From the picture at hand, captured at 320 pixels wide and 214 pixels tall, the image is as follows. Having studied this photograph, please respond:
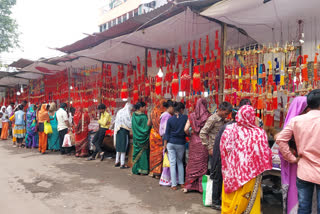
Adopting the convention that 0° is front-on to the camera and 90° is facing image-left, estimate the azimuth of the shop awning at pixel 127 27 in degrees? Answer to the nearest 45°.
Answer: approximately 45°

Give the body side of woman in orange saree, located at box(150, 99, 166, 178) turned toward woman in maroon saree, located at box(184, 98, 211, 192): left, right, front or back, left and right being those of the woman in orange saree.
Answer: right

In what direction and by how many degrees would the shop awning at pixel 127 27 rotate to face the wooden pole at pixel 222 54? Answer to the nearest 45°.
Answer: approximately 90° to its left

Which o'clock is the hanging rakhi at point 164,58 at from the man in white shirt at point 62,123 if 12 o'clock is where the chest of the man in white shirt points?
The hanging rakhi is roughly at 3 o'clock from the man in white shirt.

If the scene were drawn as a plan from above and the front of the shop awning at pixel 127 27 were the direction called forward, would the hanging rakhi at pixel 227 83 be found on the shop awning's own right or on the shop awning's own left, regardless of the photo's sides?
on the shop awning's own left

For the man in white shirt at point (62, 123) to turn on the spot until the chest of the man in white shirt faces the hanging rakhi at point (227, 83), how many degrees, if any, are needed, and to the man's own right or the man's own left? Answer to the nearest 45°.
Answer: approximately 90° to the man's own right

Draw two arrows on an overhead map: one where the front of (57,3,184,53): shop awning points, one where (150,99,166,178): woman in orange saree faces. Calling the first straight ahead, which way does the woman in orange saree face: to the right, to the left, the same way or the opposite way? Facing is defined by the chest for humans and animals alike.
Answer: the opposite way

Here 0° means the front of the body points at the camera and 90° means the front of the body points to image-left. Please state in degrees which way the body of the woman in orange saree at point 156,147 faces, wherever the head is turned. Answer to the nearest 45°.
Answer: approximately 225°

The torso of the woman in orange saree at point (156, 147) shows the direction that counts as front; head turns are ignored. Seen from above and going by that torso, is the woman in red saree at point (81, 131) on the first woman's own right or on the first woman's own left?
on the first woman's own left
